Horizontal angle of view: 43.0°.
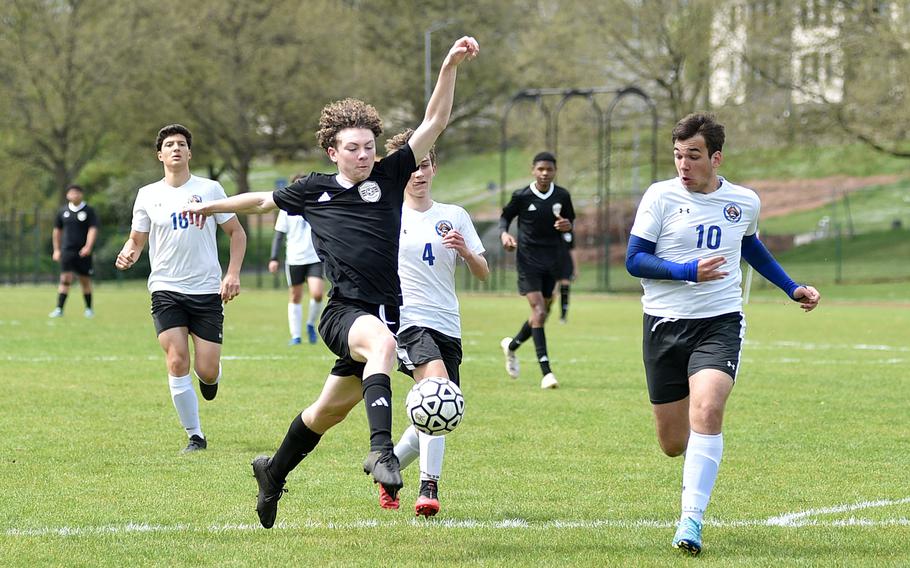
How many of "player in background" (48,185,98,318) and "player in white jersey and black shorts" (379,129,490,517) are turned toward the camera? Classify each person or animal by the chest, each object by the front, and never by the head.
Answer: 2

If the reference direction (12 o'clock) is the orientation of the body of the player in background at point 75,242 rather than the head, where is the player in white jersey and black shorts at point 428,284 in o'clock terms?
the player in white jersey and black shorts at point 428,284 is roughly at 12 o'clock from the player in background at point 75,242.

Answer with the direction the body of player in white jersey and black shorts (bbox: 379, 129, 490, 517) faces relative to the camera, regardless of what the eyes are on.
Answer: toward the camera

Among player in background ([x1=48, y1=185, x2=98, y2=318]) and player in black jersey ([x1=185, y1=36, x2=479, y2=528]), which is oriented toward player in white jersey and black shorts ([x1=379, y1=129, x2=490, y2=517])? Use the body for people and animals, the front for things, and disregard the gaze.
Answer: player in background ([x1=48, y1=185, x2=98, y2=318])

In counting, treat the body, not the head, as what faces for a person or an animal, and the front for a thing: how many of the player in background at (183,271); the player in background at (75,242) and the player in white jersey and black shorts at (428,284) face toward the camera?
3

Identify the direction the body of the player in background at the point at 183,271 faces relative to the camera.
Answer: toward the camera

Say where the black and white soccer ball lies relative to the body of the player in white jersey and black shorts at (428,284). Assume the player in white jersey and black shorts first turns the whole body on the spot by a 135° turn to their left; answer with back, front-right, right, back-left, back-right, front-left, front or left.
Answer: back-right

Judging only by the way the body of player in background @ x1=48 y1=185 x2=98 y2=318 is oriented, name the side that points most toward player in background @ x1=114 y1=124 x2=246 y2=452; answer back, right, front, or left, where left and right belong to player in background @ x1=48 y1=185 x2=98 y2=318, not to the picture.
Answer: front

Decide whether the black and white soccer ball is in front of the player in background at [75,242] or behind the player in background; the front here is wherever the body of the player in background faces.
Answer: in front

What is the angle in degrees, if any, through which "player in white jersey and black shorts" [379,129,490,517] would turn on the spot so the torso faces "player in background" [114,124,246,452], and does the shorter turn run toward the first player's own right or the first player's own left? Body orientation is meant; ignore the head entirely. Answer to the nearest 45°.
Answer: approximately 135° to the first player's own right

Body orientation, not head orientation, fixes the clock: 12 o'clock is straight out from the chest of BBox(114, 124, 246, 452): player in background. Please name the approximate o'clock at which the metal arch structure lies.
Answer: The metal arch structure is roughly at 7 o'clock from the player in background.

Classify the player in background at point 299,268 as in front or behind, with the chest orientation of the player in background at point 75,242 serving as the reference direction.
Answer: in front

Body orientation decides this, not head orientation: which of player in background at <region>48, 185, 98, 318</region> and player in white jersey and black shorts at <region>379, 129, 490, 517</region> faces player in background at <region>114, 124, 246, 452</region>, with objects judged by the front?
player in background at <region>48, 185, 98, 318</region>

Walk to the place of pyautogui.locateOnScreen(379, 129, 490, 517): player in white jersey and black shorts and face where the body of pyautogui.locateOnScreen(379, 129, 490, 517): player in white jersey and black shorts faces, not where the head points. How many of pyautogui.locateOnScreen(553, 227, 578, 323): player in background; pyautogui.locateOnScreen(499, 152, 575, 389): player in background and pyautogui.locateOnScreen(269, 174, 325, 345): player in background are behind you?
3
